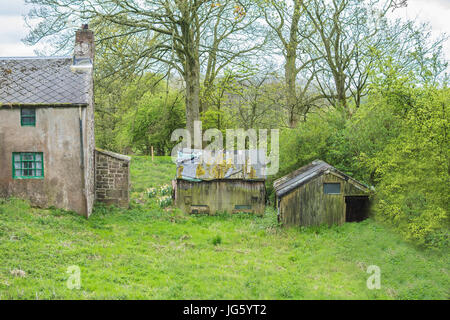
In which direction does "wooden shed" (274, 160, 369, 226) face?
toward the camera

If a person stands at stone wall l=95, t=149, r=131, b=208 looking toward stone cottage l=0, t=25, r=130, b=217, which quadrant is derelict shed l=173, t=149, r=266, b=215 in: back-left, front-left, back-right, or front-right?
back-left

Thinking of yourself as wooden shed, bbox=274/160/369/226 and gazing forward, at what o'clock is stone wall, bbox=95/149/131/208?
The stone wall is roughly at 3 o'clock from the wooden shed.

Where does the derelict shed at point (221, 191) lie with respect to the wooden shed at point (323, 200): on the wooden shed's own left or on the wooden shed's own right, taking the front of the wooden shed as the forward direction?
on the wooden shed's own right

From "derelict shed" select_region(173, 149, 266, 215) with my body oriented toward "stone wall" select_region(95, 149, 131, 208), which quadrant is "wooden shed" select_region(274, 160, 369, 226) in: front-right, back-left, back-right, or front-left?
back-left

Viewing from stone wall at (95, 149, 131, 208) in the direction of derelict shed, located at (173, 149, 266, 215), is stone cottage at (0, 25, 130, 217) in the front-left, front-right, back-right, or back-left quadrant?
back-right

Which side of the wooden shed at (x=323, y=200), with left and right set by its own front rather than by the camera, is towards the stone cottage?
right

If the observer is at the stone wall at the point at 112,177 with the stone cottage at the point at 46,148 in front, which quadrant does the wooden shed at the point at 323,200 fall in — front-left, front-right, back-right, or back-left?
back-left
